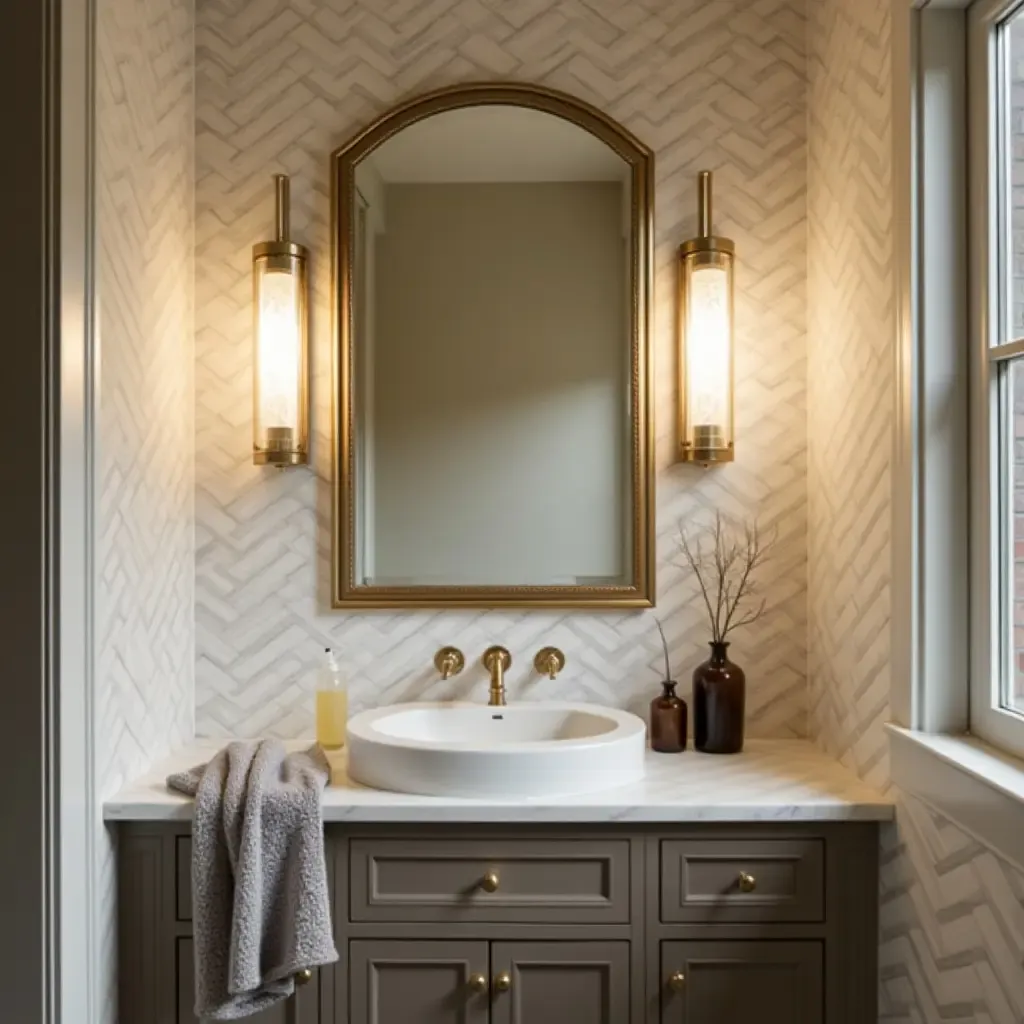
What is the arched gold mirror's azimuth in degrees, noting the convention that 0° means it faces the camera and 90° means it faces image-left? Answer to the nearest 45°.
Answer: approximately 0°

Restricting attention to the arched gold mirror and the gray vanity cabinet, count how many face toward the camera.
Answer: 2
